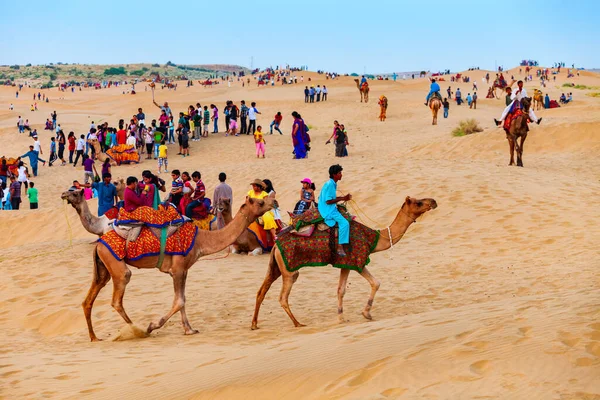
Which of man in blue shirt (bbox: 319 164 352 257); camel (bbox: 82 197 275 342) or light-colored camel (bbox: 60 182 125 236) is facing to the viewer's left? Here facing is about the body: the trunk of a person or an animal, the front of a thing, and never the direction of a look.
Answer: the light-colored camel

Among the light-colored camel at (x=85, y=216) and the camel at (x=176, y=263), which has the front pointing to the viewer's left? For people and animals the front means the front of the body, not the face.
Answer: the light-colored camel

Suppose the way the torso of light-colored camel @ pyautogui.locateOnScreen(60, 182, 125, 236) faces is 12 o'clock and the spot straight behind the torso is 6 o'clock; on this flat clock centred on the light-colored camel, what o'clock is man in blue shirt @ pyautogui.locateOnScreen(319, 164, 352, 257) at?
The man in blue shirt is roughly at 7 o'clock from the light-colored camel.

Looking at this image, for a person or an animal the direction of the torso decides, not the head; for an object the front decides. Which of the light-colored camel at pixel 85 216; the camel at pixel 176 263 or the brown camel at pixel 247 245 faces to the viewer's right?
the camel

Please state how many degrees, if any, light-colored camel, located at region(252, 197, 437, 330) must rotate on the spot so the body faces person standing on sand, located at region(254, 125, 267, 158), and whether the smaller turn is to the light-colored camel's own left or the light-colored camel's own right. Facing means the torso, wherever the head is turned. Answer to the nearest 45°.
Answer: approximately 90° to the light-colored camel's own left

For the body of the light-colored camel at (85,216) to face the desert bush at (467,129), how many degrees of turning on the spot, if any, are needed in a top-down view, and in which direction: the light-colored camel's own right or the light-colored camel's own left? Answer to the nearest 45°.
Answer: approximately 135° to the light-colored camel's own right

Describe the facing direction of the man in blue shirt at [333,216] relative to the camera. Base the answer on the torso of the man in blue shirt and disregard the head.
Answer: to the viewer's right

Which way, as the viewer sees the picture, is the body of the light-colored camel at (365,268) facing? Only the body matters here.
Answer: to the viewer's right

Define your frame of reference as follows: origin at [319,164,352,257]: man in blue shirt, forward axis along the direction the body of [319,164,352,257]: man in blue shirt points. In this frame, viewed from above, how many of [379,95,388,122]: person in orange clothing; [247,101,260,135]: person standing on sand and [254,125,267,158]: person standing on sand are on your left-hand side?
3

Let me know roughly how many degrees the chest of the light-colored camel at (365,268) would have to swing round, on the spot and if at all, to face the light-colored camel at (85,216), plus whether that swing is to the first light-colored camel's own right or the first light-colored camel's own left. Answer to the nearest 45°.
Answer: approximately 180°

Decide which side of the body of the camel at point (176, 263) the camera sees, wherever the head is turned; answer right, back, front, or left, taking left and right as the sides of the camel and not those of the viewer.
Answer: right

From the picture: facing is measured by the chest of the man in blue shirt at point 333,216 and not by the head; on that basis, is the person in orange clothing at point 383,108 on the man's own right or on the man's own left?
on the man's own left

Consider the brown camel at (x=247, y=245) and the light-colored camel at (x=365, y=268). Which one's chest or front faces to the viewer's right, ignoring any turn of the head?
the light-colored camel
